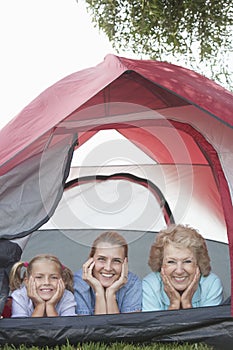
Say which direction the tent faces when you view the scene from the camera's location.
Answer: facing the viewer
